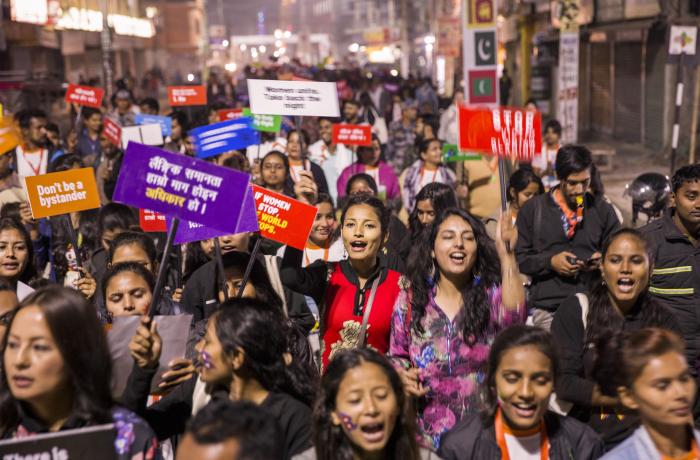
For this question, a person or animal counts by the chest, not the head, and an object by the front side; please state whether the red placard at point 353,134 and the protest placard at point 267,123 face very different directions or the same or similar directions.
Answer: same or similar directions

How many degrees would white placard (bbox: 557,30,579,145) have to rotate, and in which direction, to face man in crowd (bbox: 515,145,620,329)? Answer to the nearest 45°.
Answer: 0° — it already faces them

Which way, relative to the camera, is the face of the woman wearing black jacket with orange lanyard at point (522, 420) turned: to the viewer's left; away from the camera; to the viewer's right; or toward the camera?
toward the camera

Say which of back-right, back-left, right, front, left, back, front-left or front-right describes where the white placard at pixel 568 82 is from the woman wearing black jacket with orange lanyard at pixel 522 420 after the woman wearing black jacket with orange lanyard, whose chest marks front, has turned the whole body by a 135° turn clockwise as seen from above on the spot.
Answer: front-right

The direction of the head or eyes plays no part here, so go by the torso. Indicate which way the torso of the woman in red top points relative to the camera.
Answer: toward the camera

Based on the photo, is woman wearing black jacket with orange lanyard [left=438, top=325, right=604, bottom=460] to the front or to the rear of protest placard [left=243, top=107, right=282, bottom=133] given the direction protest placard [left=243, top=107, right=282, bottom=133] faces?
to the front

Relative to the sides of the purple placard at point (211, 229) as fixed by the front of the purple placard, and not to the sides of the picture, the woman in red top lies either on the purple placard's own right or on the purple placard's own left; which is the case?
on the purple placard's own left

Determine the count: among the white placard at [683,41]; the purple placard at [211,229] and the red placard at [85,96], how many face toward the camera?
3

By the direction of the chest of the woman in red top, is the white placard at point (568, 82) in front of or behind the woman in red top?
behind

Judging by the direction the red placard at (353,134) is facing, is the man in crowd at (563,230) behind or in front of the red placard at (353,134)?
in front

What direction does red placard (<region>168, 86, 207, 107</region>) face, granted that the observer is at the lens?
facing the viewer

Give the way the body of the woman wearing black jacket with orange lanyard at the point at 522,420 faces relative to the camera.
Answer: toward the camera

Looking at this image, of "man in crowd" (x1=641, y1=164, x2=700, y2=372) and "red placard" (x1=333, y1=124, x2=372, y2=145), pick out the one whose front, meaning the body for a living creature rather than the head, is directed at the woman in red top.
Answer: the red placard

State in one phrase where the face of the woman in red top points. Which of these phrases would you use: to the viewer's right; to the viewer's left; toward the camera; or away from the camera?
toward the camera

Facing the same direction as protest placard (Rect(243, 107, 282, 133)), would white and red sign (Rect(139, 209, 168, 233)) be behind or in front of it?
in front

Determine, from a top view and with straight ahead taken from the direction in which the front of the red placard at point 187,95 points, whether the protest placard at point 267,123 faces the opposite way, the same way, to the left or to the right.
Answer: the same way

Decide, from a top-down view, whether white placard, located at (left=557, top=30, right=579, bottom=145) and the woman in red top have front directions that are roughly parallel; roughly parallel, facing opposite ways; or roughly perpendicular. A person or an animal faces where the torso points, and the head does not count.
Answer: roughly parallel

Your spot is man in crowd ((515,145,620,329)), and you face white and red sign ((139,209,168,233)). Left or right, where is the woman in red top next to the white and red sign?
left
